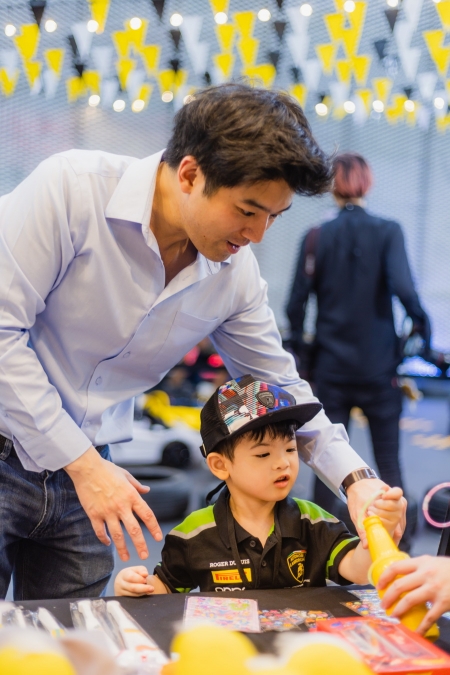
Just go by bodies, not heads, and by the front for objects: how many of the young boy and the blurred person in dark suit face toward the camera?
1

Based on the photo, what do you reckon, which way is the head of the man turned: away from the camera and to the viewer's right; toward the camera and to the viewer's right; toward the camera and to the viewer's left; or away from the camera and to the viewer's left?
toward the camera and to the viewer's right

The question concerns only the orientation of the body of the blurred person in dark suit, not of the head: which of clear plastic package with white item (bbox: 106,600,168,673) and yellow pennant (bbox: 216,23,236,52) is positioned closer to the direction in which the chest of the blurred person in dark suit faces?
the yellow pennant

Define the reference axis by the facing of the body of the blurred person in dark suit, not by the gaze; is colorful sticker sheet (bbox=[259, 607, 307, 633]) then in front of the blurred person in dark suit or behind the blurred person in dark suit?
behind

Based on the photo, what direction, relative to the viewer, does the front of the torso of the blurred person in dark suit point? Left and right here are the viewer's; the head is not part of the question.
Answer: facing away from the viewer

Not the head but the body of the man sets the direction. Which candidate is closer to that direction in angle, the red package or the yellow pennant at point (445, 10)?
the red package

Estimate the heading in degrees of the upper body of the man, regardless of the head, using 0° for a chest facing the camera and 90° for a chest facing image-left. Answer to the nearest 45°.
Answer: approximately 315°

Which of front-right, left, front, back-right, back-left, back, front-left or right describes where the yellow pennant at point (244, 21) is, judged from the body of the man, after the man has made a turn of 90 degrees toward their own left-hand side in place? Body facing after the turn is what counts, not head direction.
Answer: front-left

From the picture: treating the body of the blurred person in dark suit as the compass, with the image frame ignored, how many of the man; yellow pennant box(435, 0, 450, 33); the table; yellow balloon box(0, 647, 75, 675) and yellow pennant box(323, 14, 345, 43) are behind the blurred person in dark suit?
3

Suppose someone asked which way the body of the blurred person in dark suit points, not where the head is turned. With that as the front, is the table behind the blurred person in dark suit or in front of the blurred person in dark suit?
behind

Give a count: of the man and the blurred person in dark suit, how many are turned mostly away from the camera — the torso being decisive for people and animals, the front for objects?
1
